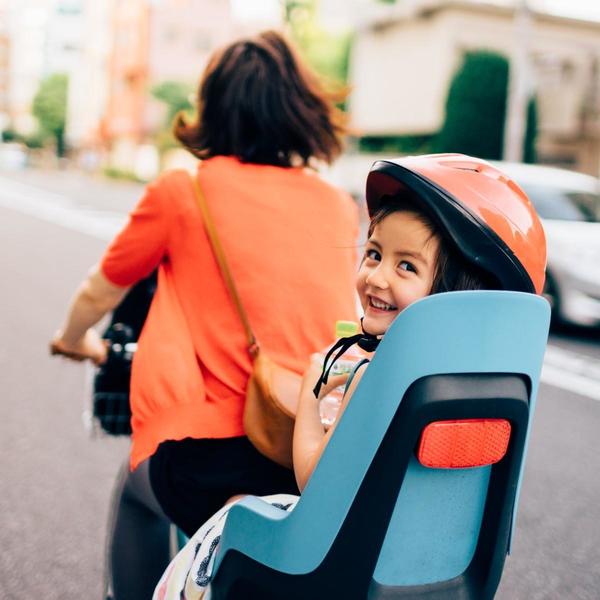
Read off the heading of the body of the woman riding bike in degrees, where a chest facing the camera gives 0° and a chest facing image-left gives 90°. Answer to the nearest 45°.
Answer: approximately 135°

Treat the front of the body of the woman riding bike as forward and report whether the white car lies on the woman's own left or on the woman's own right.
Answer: on the woman's own right

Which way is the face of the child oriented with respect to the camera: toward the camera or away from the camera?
toward the camera

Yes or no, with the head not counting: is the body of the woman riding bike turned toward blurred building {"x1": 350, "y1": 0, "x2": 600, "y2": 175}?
no

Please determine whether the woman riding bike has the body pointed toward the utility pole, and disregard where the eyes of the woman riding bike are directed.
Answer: no

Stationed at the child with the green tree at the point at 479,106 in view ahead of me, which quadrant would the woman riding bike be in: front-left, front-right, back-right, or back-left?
front-left

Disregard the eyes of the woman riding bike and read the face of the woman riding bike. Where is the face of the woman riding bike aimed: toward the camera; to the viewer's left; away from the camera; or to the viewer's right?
away from the camera

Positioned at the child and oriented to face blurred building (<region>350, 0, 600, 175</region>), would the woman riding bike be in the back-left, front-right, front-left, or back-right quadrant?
front-left

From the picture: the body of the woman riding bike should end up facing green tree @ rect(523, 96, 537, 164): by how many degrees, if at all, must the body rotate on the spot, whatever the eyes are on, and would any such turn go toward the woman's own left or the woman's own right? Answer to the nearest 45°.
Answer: approximately 45° to the woman's own right
